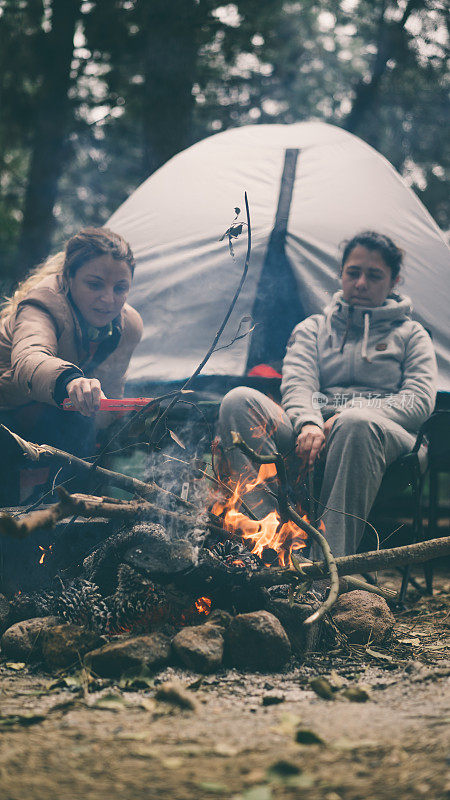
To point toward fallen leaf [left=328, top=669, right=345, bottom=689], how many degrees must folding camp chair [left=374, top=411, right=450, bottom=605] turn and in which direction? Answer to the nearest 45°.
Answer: approximately 45° to its left

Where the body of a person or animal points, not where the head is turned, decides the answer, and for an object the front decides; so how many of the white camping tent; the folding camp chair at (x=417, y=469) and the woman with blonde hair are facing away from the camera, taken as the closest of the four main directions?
0

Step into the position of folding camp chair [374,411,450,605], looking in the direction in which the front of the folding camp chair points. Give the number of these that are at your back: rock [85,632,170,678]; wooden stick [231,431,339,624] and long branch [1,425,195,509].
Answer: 0

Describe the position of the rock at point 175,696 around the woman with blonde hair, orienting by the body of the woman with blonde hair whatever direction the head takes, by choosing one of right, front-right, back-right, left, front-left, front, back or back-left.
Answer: front-right

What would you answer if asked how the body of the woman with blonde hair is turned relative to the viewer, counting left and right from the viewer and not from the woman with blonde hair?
facing the viewer and to the right of the viewer

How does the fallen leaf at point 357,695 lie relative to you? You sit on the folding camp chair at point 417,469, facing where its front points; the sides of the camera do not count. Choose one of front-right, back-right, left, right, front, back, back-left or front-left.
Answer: front-left

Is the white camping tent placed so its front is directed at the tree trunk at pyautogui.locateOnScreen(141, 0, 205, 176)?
no

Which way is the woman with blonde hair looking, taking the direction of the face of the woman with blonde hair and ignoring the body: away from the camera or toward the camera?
toward the camera

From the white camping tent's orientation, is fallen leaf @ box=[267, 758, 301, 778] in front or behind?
in front

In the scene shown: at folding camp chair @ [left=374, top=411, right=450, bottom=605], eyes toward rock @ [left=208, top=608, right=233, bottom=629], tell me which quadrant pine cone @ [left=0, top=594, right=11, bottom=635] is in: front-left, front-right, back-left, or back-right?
front-right

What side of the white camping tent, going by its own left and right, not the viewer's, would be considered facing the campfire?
front

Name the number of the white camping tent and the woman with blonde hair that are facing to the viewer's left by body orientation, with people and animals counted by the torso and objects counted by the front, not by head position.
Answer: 0

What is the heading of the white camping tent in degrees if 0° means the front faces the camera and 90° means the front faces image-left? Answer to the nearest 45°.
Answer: approximately 0°

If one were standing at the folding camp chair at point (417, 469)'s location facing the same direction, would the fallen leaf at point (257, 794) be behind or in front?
in front
